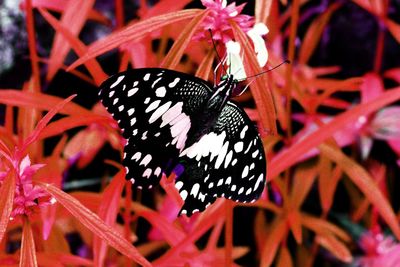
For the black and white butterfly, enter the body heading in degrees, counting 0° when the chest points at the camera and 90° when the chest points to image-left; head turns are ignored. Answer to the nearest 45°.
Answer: approximately 225°

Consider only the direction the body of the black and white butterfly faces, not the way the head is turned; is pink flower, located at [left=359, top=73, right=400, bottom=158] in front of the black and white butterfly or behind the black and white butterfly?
in front
